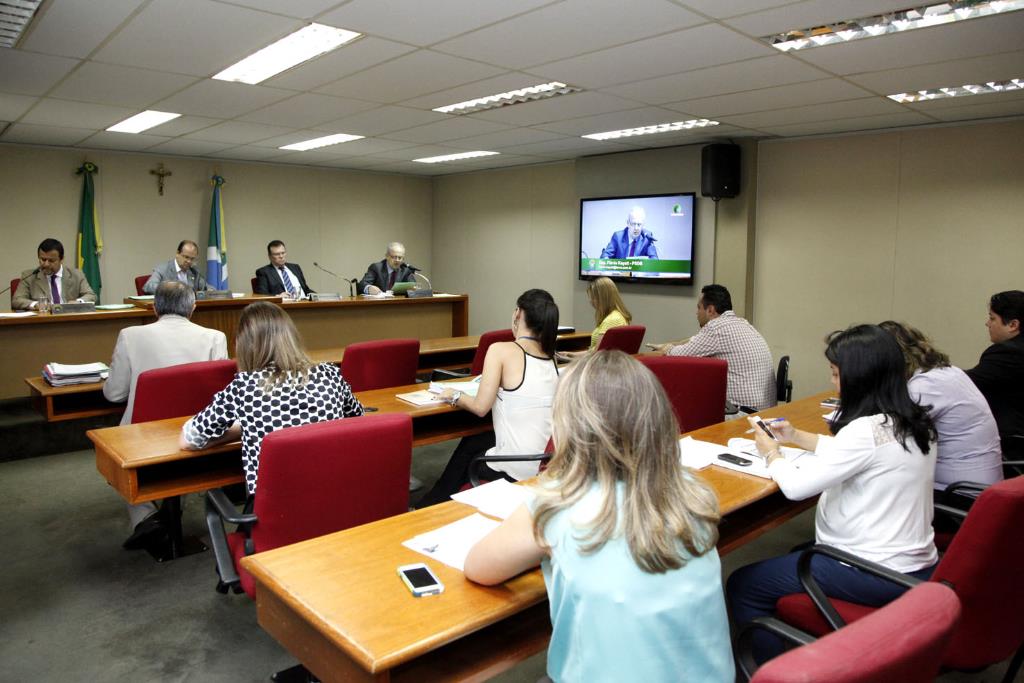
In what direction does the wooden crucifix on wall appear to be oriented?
toward the camera

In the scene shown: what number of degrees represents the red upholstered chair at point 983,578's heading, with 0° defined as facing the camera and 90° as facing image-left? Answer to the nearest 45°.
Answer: approximately 135°

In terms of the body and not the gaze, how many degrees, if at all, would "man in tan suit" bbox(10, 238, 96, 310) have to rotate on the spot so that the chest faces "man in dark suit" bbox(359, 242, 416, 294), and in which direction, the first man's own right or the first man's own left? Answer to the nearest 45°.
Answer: approximately 90° to the first man's own left

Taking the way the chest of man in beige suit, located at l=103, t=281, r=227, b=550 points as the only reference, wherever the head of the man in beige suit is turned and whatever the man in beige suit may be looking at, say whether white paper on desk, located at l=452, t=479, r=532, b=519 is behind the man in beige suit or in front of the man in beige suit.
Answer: behind

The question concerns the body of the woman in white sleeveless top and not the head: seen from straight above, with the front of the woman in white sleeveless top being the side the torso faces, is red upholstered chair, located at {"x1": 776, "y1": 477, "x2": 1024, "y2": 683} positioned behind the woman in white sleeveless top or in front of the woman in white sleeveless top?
behind

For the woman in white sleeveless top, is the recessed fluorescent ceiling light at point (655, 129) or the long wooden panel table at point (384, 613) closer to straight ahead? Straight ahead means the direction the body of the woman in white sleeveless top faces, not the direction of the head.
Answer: the recessed fluorescent ceiling light

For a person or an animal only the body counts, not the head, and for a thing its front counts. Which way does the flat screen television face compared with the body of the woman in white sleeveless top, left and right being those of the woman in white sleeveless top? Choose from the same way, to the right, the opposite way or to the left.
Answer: to the left

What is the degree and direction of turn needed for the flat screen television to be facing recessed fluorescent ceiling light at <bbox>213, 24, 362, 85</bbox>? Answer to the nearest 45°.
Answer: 0° — it already faces it

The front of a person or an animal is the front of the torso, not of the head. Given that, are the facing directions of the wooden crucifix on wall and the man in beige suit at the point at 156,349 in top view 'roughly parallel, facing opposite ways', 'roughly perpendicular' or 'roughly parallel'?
roughly parallel, facing opposite ways

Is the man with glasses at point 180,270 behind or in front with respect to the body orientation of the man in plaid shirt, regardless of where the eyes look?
in front

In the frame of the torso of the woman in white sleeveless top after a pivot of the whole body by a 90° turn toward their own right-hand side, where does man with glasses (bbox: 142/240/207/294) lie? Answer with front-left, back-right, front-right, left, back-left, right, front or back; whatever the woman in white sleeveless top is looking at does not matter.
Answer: left

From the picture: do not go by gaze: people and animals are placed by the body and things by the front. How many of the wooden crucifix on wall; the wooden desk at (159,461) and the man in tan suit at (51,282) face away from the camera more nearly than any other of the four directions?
0

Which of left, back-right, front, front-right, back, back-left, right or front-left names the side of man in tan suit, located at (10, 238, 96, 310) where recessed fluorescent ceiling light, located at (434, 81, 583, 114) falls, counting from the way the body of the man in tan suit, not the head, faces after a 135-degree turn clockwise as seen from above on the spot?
back

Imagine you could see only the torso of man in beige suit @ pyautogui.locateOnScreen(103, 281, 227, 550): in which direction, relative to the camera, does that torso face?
away from the camera

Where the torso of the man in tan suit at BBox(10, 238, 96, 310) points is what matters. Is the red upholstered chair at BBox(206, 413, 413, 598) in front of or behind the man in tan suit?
in front

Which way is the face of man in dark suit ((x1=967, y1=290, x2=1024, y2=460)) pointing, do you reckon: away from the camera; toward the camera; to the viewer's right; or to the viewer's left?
to the viewer's left

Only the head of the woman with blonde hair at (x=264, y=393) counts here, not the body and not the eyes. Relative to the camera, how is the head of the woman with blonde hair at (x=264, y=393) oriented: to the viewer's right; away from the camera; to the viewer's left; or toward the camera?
away from the camera

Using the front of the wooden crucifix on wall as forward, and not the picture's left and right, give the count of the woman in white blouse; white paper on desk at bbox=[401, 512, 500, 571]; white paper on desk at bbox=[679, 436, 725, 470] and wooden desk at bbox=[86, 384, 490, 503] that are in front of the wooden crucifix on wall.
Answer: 4

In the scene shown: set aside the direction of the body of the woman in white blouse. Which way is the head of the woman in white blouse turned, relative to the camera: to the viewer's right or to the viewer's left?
to the viewer's left

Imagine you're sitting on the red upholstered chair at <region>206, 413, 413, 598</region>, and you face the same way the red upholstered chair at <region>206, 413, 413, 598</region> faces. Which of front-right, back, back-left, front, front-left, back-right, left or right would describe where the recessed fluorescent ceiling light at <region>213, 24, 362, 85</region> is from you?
front-right

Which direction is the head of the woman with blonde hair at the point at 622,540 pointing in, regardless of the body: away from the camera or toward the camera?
away from the camera
